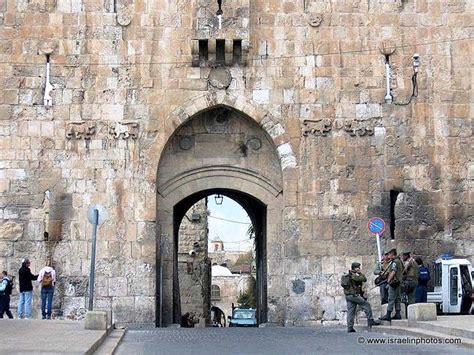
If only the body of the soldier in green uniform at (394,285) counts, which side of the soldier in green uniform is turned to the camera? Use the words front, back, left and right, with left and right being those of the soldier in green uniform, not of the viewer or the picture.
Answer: left

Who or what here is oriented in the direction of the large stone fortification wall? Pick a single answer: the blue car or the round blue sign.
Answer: the blue car

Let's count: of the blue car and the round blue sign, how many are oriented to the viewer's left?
0

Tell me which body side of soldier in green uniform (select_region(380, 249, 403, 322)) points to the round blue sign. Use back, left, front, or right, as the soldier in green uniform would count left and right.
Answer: right

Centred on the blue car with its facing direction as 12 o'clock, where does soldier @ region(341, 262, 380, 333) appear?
The soldier is roughly at 12 o'clock from the blue car.

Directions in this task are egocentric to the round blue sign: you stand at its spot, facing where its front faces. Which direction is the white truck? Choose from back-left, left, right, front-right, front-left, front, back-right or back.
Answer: back-left

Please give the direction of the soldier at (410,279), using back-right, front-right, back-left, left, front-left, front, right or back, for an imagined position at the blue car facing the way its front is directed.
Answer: front

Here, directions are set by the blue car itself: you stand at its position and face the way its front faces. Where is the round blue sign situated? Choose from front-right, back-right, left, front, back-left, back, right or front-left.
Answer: front

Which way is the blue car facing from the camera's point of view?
toward the camera

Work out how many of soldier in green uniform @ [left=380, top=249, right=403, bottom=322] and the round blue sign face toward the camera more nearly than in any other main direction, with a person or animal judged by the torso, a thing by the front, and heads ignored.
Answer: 1

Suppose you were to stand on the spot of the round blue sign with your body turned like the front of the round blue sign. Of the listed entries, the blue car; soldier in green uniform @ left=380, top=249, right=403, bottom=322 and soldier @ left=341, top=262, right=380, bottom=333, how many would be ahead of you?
2
